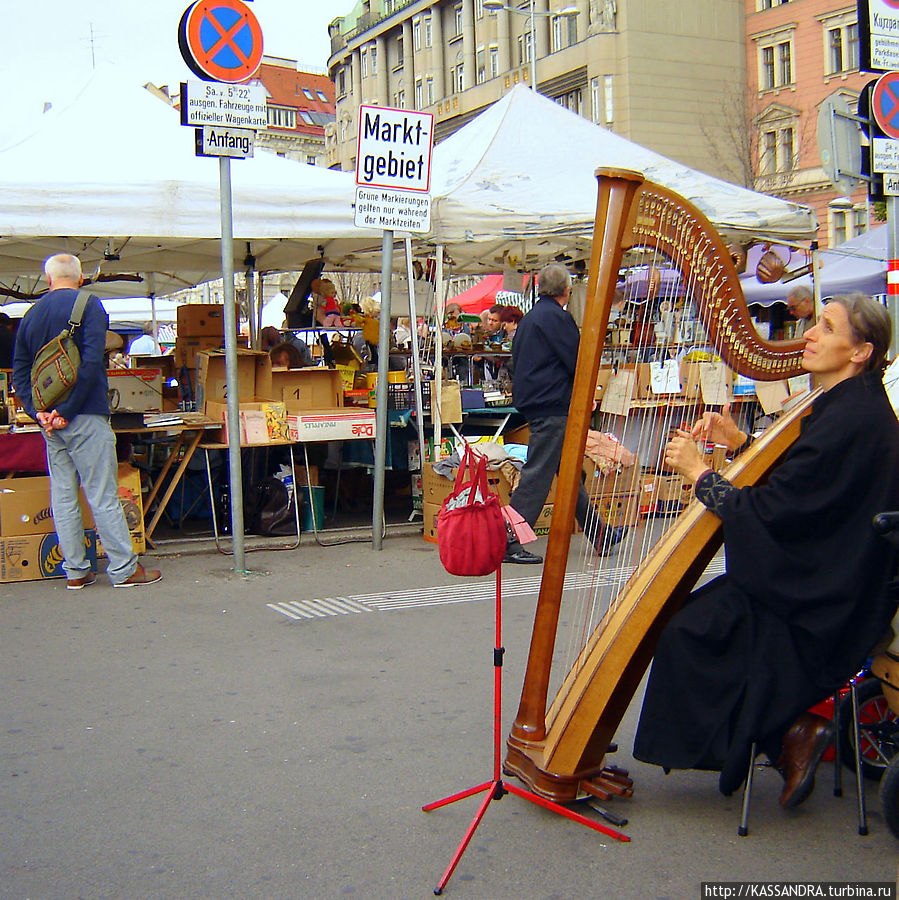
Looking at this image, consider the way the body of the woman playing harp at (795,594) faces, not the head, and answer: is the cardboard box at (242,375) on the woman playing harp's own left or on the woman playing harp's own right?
on the woman playing harp's own right

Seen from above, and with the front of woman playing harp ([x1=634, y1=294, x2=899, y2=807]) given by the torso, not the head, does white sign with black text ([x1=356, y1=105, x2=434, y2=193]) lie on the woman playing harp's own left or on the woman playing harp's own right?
on the woman playing harp's own right

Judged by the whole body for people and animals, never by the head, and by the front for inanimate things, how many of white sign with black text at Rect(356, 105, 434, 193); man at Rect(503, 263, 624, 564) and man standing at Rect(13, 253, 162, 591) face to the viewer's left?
0

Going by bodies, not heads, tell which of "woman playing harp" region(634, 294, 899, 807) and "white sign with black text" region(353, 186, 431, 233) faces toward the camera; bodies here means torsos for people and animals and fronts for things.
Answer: the white sign with black text

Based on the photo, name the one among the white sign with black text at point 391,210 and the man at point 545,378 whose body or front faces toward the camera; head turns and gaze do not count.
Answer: the white sign with black text

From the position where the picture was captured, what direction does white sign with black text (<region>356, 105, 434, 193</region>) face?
facing the viewer

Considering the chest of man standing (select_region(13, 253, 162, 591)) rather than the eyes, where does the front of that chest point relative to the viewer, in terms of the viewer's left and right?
facing away from the viewer and to the right of the viewer

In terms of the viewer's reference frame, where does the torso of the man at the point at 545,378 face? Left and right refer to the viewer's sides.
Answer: facing away from the viewer and to the right of the viewer

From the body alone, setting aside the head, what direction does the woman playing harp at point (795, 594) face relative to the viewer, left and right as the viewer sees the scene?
facing to the left of the viewer

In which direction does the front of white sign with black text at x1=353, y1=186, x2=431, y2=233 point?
toward the camera

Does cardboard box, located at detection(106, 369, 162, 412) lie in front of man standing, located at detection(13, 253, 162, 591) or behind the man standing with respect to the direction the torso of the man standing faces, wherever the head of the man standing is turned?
in front

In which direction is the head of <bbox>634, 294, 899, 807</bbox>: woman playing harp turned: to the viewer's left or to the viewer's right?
to the viewer's left

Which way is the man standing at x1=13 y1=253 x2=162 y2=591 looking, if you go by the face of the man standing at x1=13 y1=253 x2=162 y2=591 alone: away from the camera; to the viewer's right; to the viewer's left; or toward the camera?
away from the camera

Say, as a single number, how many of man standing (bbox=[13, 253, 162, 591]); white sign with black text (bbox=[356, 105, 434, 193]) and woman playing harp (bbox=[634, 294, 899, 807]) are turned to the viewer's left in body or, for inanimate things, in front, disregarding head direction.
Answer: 1
